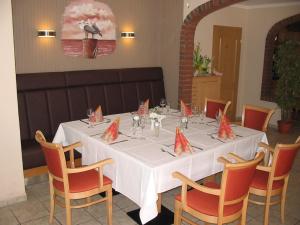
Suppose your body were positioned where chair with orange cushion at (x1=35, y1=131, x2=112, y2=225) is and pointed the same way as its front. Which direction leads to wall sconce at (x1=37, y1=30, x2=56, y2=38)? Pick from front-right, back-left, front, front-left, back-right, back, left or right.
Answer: front-left

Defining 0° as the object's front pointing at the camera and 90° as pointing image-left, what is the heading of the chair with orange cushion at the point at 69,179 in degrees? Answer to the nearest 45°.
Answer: approximately 225°

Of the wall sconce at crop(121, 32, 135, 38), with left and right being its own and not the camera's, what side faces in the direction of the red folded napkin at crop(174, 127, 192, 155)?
front

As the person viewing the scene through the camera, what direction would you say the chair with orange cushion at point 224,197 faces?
facing away from the viewer and to the left of the viewer

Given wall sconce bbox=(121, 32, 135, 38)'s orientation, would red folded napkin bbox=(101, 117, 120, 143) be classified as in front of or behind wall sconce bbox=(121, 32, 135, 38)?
in front

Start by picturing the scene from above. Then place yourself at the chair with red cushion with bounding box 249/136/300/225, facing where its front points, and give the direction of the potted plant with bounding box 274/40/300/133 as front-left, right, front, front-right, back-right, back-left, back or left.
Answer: front-right

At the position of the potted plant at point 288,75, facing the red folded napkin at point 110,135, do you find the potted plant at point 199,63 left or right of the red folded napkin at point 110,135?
right

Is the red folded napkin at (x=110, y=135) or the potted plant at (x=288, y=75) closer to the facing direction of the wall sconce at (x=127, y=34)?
the red folded napkin

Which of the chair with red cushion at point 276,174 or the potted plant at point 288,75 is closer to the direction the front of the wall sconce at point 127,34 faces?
the chair with red cushion

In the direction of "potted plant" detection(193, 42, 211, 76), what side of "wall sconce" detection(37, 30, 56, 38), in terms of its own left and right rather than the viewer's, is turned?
left

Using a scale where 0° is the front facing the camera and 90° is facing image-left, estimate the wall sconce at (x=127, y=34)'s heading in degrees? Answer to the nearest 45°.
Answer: approximately 0°

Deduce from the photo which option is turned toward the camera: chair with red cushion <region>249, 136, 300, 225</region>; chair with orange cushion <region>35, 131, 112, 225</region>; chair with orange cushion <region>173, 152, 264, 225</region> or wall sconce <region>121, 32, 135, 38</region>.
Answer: the wall sconce

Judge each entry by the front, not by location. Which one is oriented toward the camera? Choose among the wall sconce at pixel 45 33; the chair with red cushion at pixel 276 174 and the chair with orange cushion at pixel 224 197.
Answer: the wall sconce

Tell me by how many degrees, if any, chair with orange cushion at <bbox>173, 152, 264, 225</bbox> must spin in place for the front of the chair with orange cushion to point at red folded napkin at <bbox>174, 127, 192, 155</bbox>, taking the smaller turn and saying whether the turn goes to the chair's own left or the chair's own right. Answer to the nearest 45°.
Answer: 0° — it already faces it
